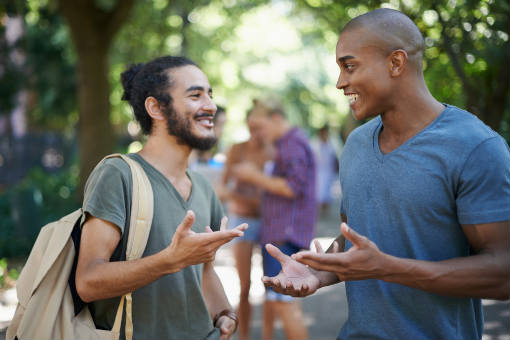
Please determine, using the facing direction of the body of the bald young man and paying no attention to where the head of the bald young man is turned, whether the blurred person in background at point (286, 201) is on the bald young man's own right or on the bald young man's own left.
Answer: on the bald young man's own right

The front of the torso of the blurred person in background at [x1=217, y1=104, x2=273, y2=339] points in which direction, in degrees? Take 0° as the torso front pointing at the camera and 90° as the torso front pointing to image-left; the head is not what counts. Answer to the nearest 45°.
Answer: approximately 270°

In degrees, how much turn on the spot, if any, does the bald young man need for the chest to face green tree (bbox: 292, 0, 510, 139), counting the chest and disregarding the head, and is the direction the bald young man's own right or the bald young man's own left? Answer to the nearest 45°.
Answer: approximately 135° to the bald young man's own right

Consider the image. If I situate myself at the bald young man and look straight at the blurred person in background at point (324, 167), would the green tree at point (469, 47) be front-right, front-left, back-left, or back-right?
front-right

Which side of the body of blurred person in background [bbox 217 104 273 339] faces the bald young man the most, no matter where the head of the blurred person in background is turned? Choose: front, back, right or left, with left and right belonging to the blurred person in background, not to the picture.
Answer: right

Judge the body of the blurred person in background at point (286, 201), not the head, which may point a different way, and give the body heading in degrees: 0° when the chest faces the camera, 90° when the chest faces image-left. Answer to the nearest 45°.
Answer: approximately 90°

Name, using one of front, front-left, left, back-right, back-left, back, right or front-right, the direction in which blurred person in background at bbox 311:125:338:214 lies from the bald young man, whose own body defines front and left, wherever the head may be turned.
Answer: back-right

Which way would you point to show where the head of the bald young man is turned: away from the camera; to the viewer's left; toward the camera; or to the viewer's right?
to the viewer's left
